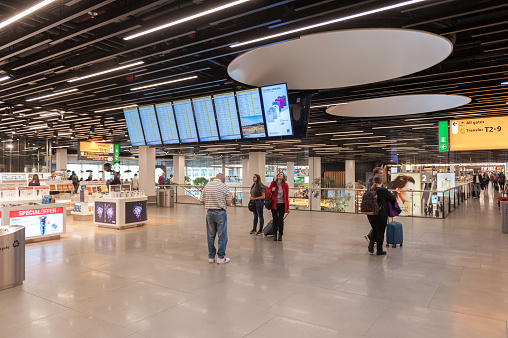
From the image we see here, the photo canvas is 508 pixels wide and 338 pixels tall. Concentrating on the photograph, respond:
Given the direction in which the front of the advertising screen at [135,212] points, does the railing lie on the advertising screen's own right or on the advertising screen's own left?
on the advertising screen's own left

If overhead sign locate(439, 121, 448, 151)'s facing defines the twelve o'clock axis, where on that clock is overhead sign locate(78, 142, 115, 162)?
overhead sign locate(78, 142, 115, 162) is roughly at 3 o'clock from overhead sign locate(439, 121, 448, 151).

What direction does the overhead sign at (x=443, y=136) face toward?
toward the camera

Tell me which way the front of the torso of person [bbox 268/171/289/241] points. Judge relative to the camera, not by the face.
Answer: toward the camera

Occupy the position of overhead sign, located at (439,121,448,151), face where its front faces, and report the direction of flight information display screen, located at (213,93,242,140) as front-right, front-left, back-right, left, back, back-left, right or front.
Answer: front-right

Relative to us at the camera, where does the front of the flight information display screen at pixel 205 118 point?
facing the viewer and to the left of the viewer

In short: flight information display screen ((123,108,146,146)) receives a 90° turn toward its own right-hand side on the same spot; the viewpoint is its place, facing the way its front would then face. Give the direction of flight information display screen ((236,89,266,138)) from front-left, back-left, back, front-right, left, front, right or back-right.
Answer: back

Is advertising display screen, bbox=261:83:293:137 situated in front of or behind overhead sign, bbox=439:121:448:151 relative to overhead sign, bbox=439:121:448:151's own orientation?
in front

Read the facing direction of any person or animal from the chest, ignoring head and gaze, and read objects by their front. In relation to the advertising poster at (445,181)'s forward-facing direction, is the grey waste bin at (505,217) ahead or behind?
ahead

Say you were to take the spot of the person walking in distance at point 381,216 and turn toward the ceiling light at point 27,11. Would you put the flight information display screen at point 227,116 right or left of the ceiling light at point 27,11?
right

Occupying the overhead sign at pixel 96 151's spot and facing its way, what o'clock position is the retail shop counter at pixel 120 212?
The retail shop counter is roughly at 12 o'clock from the overhead sign.

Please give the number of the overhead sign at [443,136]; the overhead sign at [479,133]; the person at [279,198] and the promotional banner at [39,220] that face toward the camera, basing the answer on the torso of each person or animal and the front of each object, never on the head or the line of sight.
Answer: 4

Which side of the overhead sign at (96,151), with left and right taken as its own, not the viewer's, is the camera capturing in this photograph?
front
